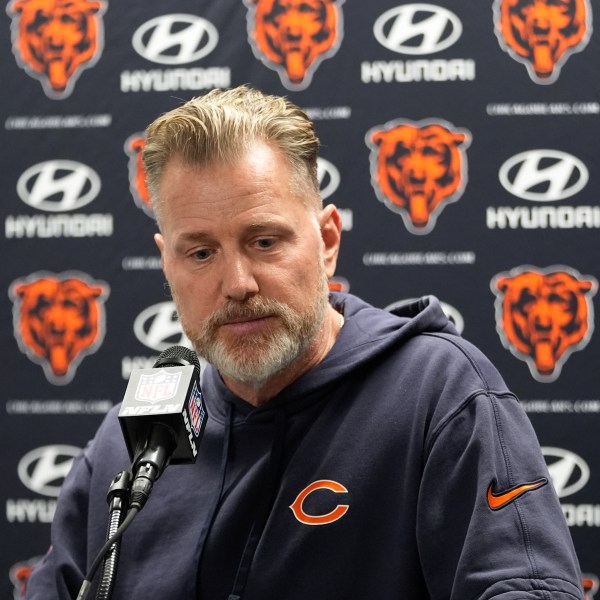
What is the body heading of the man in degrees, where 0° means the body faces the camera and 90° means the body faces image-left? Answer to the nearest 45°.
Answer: approximately 45°
